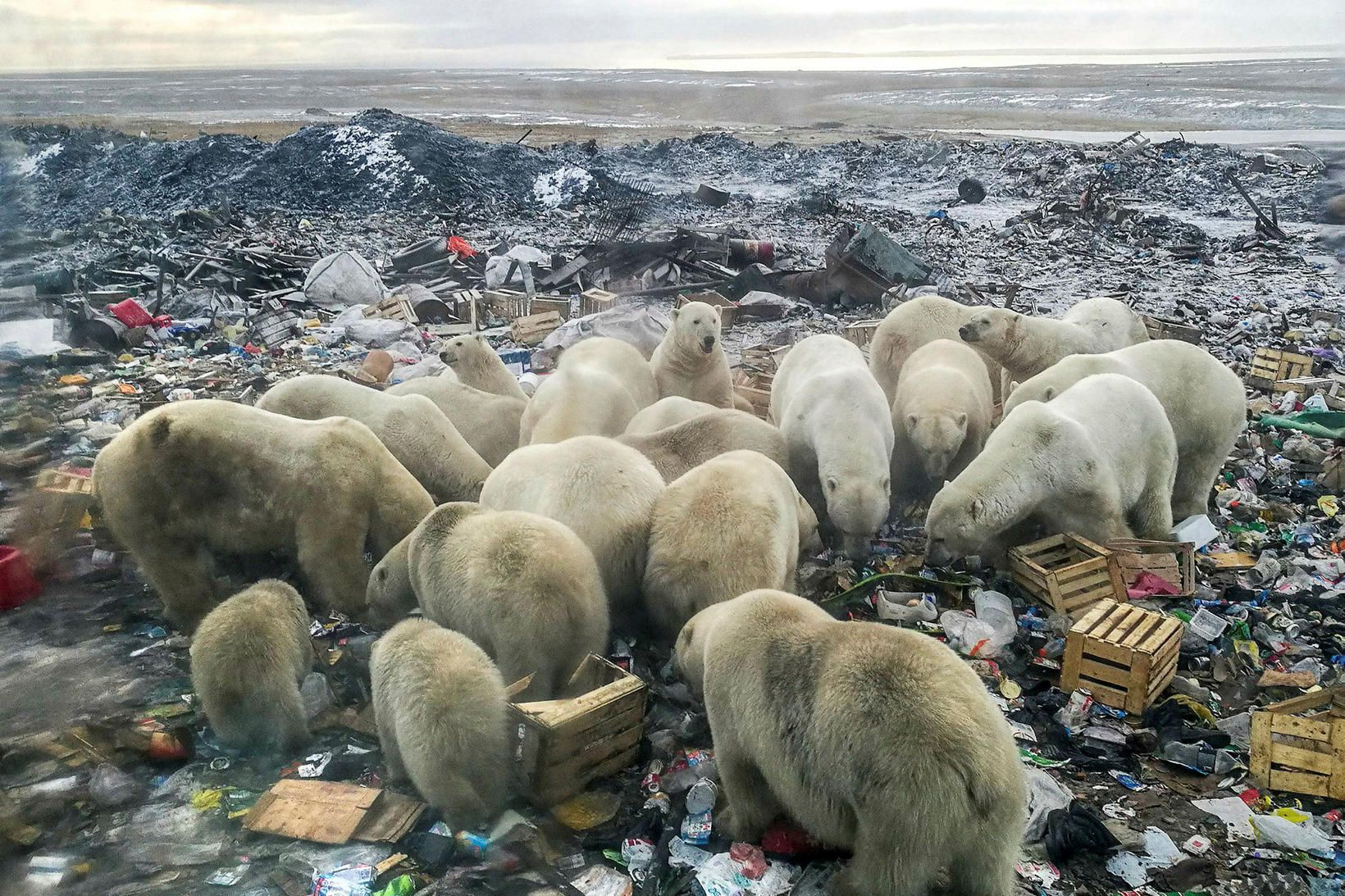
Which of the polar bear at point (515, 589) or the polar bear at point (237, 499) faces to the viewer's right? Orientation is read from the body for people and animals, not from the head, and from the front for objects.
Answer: the polar bear at point (237, 499)

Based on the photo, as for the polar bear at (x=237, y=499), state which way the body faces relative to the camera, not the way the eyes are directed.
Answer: to the viewer's right

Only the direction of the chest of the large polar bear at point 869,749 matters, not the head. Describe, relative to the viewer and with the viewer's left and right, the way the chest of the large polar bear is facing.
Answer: facing away from the viewer and to the left of the viewer

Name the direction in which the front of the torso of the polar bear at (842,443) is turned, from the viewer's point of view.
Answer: toward the camera

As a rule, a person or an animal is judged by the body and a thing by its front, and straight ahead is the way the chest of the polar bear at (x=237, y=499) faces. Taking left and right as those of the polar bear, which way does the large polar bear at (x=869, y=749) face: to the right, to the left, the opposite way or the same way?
to the left

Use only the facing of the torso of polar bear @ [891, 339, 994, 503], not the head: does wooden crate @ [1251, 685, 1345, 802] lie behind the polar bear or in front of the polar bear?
in front

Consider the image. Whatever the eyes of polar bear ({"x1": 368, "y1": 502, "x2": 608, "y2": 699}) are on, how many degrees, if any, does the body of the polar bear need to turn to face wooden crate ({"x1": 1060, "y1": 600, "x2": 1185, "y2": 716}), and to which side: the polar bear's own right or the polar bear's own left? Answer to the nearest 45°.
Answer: approximately 135° to the polar bear's own right

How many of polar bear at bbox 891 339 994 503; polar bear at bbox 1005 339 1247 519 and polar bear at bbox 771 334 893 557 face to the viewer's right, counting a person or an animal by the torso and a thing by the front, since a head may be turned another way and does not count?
0

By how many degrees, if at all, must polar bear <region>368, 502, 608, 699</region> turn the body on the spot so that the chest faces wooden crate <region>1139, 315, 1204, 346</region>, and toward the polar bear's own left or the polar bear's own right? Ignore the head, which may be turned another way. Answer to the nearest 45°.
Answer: approximately 90° to the polar bear's own right

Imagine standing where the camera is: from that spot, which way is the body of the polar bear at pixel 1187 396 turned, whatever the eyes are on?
to the viewer's left
